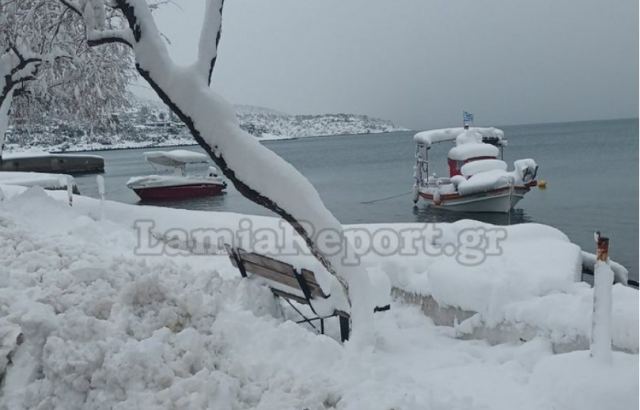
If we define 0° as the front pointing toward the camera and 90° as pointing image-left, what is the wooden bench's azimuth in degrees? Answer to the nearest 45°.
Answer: approximately 225°

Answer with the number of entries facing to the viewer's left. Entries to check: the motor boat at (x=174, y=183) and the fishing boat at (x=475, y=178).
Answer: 1
